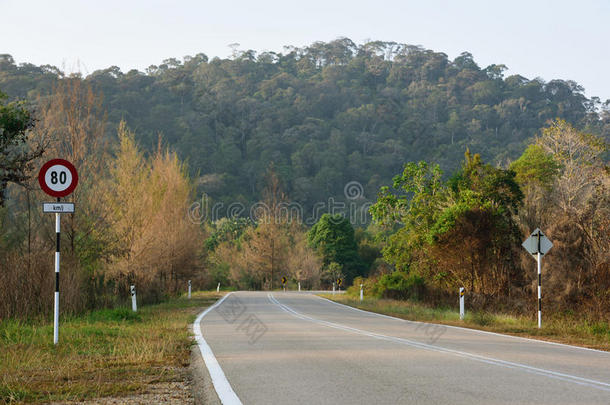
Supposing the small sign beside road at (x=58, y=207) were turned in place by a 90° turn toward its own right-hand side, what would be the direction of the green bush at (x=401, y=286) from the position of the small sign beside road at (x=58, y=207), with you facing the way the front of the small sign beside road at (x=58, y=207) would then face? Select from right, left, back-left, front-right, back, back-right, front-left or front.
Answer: back-right

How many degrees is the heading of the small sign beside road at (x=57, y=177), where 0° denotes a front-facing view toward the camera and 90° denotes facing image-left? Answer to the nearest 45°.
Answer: approximately 0°

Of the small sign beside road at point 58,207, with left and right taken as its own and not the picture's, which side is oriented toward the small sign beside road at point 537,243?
left

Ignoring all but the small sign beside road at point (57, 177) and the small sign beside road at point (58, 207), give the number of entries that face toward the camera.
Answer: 2
